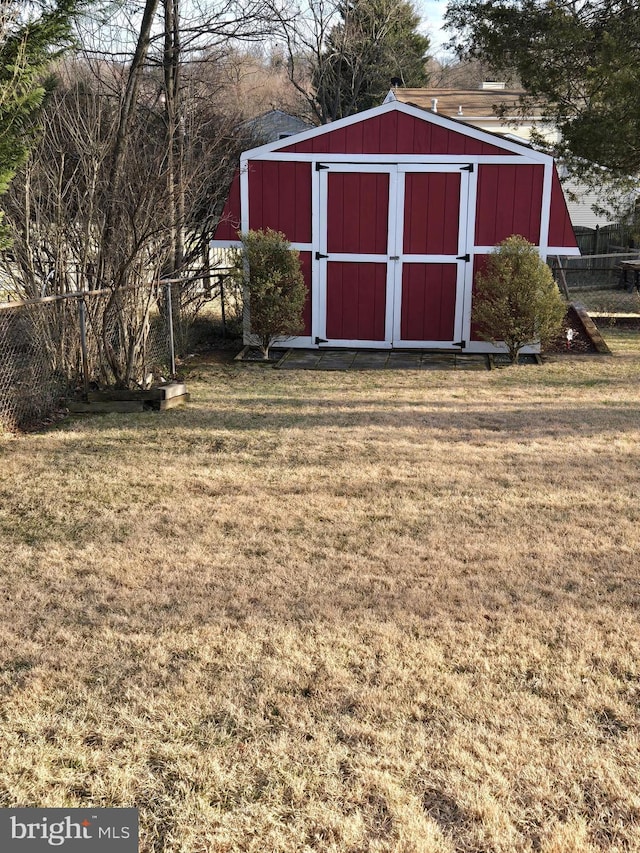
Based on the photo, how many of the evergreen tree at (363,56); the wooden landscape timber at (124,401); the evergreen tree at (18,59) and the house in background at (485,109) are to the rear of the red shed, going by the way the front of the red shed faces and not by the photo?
2

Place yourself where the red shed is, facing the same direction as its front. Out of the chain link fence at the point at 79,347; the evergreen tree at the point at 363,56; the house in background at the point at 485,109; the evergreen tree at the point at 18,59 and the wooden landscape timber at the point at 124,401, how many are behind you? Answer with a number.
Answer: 2

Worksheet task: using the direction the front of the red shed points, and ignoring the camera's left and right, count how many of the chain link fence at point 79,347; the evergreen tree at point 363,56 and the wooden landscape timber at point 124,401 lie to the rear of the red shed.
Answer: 1

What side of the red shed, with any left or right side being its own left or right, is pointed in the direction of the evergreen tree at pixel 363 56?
back

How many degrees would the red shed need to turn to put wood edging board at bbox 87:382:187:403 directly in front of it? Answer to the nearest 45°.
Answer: approximately 45° to its right

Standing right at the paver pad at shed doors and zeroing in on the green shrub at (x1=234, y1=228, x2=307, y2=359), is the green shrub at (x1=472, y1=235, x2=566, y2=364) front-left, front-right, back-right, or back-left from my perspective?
back-left

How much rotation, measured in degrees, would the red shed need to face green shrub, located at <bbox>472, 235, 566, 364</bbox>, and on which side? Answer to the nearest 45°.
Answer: approximately 45° to its left

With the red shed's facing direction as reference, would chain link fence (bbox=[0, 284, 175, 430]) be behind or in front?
in front

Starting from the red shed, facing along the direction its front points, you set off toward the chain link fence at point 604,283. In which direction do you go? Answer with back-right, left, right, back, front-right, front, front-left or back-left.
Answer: back-left

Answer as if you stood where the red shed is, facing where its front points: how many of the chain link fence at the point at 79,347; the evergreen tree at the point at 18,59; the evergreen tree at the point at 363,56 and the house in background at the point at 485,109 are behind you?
2

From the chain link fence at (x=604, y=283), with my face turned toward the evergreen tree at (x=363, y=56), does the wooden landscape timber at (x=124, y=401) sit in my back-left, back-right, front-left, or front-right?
back-left

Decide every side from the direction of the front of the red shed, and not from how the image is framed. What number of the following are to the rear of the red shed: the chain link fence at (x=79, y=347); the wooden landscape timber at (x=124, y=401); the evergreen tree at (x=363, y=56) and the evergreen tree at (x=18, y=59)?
1

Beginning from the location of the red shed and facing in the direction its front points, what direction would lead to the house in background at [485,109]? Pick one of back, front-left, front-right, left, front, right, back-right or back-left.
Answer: back

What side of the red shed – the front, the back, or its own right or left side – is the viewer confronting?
front

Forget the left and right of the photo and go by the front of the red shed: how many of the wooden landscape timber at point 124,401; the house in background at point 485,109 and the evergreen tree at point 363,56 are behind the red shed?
2
